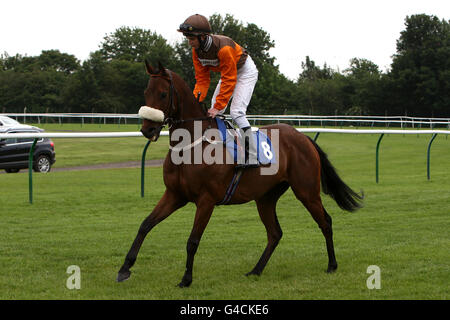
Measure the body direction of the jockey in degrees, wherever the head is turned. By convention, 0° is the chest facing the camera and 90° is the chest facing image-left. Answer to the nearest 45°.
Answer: approximately 45°

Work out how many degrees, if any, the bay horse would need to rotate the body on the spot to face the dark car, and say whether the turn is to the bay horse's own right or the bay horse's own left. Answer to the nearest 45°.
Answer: approximately 45° to the bay horse's own right

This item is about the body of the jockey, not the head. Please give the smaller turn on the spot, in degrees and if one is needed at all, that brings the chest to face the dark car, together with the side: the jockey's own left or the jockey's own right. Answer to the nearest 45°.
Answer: approximately 90° to the jockey's own right

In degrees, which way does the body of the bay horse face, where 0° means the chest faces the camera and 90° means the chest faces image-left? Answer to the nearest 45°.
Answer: approximately 90°
